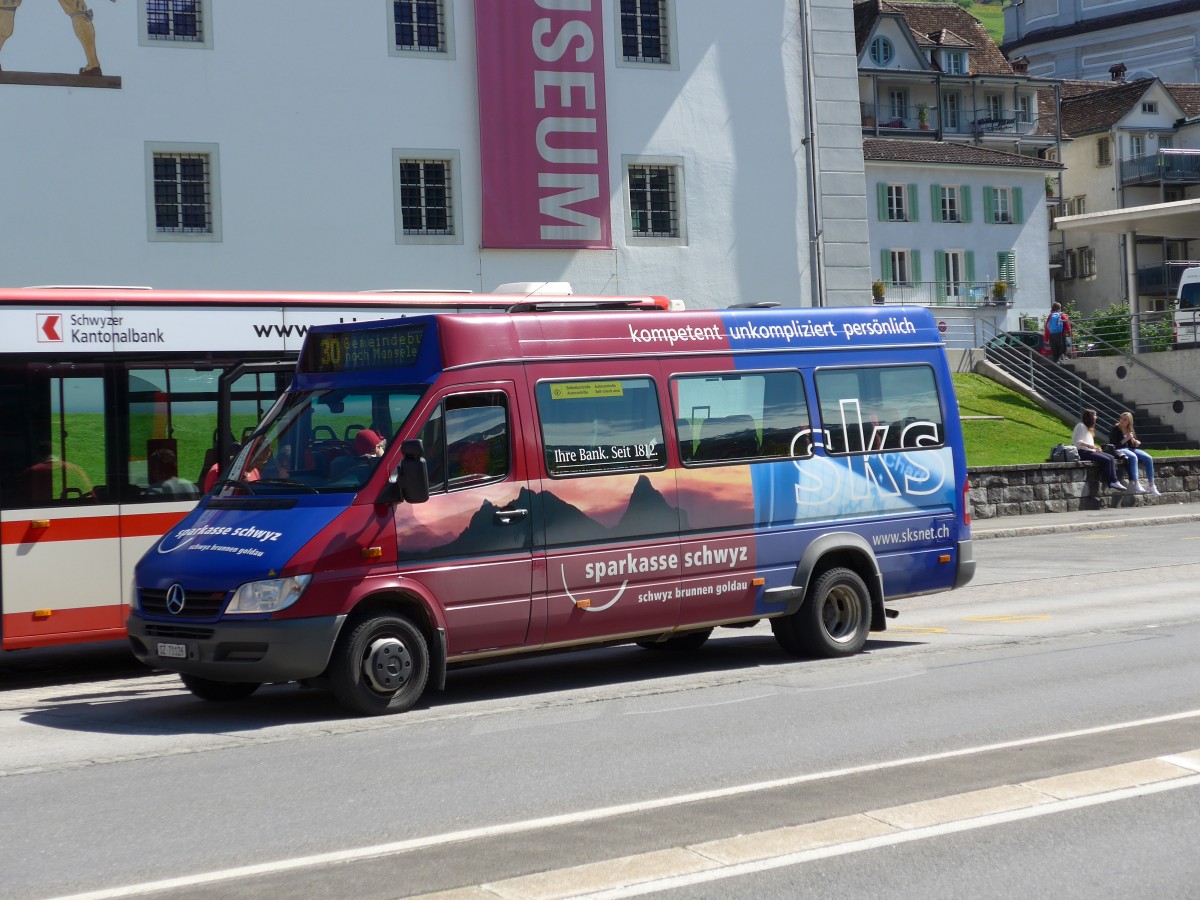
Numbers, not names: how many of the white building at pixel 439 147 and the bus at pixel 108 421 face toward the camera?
1

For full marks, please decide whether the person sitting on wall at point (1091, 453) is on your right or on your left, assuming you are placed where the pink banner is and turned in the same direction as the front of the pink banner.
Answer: on your left

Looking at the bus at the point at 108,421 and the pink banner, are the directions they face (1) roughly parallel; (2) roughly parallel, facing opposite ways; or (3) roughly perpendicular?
roughly perpendicular

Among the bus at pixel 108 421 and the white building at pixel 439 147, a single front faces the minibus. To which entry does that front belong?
the white building

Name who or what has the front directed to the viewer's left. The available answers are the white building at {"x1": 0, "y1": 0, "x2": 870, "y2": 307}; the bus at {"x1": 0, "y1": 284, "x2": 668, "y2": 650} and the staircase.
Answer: the bus

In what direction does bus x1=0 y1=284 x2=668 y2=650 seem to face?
to the viewer's left

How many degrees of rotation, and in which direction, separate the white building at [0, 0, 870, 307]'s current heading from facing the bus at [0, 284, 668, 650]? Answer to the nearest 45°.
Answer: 0° — it already faces it

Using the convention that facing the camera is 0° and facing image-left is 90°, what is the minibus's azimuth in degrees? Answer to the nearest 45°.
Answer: approximately 45°

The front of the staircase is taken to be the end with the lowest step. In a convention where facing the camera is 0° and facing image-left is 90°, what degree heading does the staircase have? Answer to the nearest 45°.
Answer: approximately 315°
